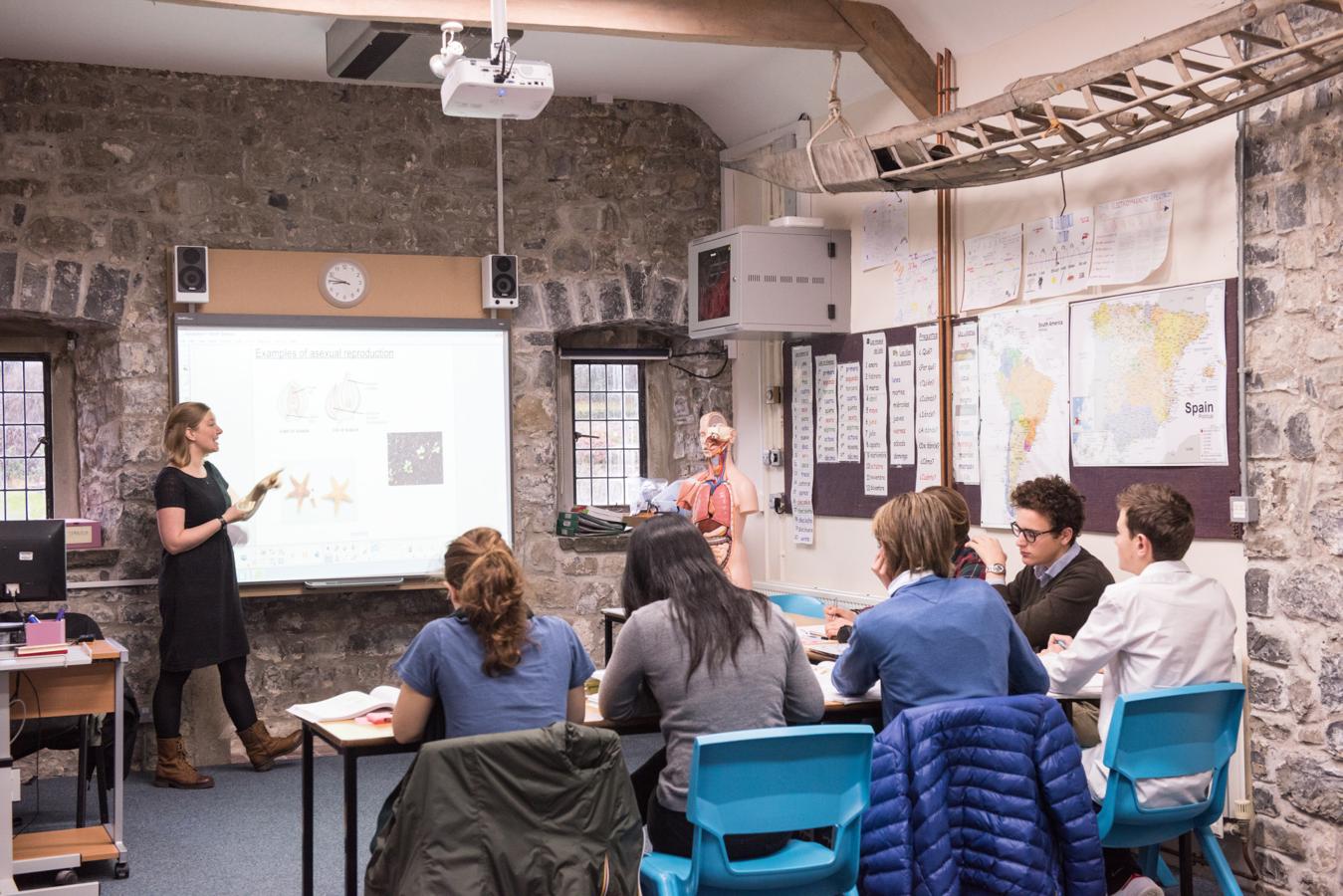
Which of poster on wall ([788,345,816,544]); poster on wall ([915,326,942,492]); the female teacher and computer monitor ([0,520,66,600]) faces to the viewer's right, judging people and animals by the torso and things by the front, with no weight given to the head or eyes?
the female teacher

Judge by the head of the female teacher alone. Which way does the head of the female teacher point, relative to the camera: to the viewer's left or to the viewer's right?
to the viewer's right

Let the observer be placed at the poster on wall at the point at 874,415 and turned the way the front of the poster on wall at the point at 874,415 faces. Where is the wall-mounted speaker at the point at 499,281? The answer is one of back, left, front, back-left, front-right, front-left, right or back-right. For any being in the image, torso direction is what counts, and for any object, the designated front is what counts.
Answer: front-right

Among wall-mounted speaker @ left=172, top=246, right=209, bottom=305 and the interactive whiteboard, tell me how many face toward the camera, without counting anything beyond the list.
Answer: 2

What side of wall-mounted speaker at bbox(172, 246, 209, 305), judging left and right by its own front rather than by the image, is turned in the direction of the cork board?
left

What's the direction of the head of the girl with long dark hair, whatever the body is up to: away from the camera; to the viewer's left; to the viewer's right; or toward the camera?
away from the camera

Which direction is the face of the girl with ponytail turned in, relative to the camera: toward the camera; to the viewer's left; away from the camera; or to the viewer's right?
away from the camera
